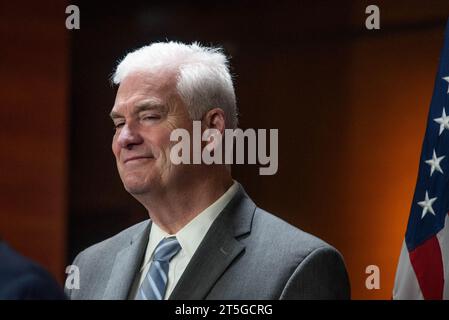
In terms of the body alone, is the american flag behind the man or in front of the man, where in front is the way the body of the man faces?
behind

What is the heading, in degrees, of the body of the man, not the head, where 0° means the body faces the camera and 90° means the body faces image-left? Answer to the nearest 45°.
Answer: approximately 45°
